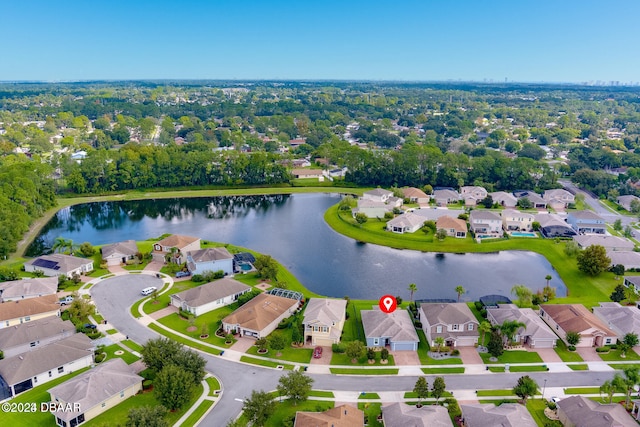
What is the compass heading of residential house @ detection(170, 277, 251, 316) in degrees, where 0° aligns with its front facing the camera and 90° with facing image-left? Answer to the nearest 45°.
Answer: approximately 45°

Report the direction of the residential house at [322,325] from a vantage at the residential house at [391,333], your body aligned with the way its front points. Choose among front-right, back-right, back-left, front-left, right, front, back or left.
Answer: right

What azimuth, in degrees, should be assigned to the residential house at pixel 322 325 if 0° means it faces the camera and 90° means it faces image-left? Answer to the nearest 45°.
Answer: approximately 0°

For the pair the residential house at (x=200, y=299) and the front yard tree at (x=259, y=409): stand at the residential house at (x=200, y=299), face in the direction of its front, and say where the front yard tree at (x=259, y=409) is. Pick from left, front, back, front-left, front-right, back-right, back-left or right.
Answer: front-left

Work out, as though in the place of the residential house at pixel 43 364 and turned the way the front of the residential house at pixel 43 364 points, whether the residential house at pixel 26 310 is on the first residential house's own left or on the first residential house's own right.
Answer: on the first residential house's own left

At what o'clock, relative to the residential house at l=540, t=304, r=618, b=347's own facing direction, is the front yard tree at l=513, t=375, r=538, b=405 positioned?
The front yard tree is roughly at 2 o'clock from the residential house.

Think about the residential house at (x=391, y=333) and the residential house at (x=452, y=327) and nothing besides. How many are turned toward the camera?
2

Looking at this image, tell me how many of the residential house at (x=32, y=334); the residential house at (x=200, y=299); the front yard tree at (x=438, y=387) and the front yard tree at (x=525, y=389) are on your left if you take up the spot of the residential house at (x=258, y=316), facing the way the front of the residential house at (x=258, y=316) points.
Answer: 2

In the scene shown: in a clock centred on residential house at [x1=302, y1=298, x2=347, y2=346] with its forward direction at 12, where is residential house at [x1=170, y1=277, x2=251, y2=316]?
residential house at [x1=170, y1=277, x2=251, y2=316] is roughly at 4 o'clock from residential house at [x1=302, y1=298, x2=347, y2=346].

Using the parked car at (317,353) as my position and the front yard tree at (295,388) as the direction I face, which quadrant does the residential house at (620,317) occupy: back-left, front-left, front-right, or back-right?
back-left

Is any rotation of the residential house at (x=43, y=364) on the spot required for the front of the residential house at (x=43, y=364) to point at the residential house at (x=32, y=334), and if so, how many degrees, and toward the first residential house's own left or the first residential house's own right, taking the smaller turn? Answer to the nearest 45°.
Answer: approximately 45° to the first residential house's own left

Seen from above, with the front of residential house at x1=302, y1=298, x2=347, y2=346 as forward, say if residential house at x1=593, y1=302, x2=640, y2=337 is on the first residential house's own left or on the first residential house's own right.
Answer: on the first residential house's own left
